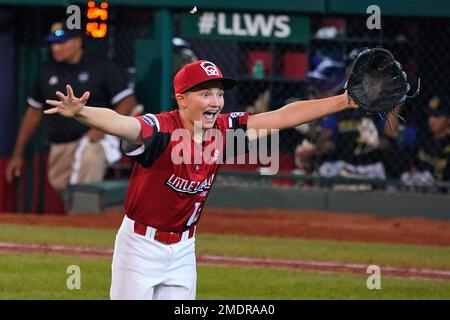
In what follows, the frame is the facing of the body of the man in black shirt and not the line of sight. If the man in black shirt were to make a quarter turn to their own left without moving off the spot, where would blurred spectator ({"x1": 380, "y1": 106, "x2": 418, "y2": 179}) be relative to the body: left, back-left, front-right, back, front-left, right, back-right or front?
front-left

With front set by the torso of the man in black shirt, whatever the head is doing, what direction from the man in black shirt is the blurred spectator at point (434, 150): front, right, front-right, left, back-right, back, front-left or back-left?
back-left

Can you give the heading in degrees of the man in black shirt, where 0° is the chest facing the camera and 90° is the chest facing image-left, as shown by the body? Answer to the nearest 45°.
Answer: approximately 45°

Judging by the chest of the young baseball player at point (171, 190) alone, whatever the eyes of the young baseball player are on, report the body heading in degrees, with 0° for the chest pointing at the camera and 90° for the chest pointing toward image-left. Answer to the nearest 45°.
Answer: approximately 315°

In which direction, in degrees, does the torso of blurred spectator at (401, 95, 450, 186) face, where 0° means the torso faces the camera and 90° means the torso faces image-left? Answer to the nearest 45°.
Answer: approximately 45°
